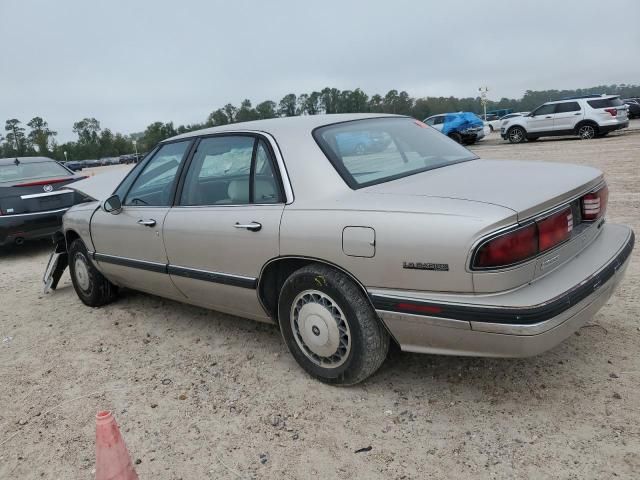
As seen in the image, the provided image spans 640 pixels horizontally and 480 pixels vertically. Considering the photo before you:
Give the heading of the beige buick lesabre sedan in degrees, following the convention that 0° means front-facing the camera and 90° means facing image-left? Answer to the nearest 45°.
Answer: approximately 135°

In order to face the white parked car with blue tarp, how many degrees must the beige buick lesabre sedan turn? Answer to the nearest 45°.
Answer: approximately 45° to its right

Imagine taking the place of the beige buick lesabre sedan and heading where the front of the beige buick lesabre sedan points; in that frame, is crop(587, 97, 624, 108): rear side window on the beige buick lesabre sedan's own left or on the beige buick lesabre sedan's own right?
on the beige buick lesabre sedan's own right

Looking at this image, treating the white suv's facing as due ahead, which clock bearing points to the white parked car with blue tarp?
The white parked car with blue tarp is roughly at 1 o'clock from the white suv.

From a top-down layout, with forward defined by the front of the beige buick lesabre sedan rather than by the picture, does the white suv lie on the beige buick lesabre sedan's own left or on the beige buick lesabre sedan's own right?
on the beige buick lesabre sedan's own right

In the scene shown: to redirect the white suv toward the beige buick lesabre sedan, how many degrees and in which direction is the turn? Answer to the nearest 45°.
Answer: approximately 90° to its left

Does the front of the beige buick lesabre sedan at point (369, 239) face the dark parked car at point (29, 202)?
yes

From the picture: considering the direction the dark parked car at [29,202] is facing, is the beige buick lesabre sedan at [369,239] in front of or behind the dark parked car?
behind

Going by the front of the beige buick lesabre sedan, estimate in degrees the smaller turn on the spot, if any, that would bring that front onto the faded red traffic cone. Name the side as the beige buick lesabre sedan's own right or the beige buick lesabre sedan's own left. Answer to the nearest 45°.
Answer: approximately 90° to the beige buick lesabre sedan's own left

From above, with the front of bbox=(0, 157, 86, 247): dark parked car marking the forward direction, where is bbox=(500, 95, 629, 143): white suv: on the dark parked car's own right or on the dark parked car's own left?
on the dark parked car's own right

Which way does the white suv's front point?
to the viewer's left

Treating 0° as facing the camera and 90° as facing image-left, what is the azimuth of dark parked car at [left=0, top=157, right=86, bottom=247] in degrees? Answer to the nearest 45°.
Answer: approximately 135°
